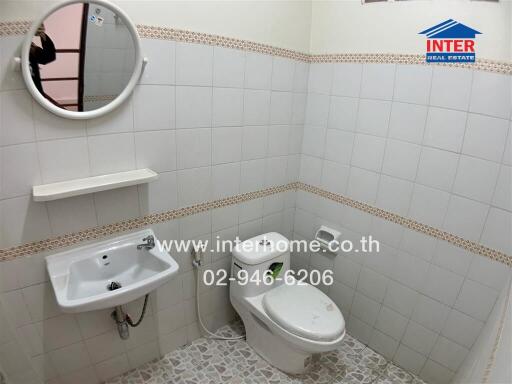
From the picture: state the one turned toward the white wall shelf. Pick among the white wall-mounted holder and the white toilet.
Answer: the white wall-mounted holder

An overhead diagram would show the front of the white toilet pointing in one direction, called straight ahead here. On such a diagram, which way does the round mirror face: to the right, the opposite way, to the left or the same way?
the same way

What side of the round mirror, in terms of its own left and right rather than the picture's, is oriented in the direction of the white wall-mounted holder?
left

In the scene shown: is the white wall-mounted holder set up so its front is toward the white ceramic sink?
yes

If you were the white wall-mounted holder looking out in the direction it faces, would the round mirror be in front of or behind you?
in front

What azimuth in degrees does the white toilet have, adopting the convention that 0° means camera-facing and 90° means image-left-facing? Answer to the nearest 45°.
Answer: approximately 315°

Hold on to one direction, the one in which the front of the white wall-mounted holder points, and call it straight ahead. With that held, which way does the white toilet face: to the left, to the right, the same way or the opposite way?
to the left

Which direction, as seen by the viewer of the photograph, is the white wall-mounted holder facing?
facing the viewer and to the left of the viewer

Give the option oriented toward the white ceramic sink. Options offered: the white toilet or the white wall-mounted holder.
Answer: the white wall-mounted holder

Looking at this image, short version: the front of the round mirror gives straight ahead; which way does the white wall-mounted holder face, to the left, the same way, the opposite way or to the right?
to the right

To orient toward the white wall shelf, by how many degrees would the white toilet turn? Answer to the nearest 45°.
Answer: approximately 90° to its right

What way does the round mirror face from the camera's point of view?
toward the camera

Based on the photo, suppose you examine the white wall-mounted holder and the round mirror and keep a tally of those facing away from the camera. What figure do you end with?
0

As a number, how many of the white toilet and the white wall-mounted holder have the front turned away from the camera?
0
